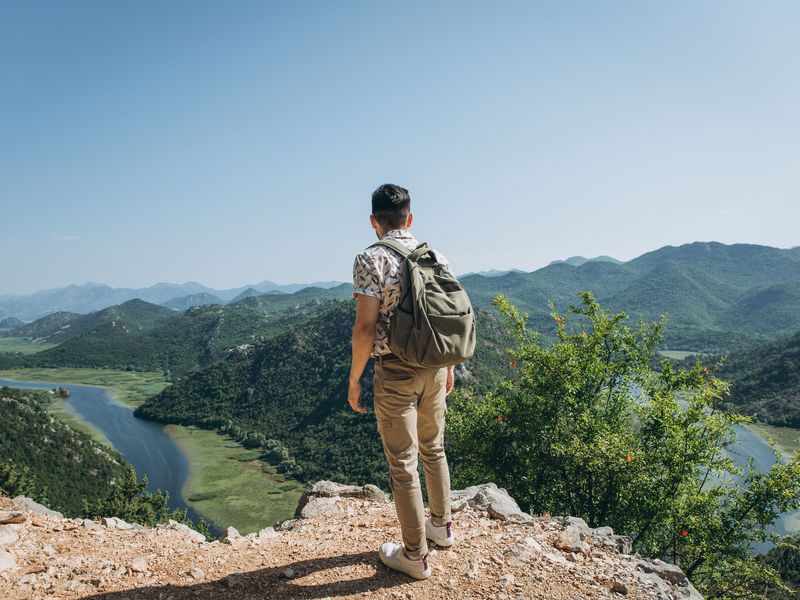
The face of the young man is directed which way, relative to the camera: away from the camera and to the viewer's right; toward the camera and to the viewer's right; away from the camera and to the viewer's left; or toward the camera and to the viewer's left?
away from the camera and to the viewer's left

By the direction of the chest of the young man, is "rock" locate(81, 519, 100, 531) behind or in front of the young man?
in front

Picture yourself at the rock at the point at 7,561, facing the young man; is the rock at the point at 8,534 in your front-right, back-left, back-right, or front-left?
back-left

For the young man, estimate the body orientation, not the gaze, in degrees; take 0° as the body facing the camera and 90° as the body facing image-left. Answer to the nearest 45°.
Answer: approximately 135°

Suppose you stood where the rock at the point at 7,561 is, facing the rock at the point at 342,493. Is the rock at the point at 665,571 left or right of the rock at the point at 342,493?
right

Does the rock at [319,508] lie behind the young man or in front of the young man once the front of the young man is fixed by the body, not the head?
in front

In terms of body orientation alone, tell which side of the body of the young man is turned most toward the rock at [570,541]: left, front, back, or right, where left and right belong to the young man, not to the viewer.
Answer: right
